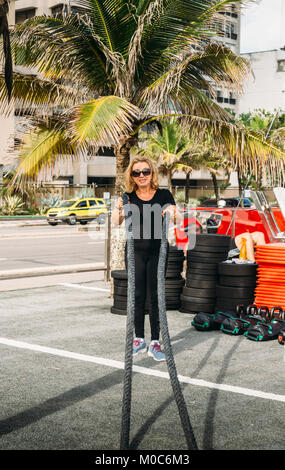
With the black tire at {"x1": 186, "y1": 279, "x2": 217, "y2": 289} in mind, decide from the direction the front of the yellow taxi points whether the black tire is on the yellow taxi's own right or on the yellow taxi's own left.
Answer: on the yellow taxi's own left

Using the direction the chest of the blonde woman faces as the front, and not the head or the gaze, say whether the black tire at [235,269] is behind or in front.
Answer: behind

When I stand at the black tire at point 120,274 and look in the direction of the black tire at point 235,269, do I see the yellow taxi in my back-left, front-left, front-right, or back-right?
back-left

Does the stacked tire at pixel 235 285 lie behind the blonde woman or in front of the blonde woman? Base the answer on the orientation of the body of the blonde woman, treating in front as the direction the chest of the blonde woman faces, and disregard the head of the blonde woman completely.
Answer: behind

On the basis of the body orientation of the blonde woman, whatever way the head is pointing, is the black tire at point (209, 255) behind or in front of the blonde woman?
behind

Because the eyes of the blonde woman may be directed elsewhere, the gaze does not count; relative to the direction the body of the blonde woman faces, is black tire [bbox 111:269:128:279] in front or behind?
behind

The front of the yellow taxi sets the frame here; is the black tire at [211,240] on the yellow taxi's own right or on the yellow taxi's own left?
on the yellow taxi's own left

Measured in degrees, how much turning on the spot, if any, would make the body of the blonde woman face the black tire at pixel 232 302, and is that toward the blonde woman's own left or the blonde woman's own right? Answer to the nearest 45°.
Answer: approximately 135° to the blonde woman's own left

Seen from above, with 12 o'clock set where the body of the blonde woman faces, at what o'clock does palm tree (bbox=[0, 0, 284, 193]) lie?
The palm tree is roughly at 6 o'clock from the blonde woman.
